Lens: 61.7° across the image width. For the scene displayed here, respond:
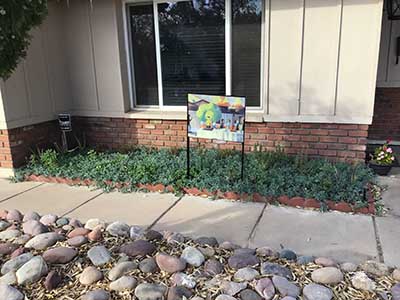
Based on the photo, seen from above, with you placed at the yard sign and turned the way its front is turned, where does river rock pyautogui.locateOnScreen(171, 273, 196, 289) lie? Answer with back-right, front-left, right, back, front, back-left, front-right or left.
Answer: front

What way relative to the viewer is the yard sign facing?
toward the camera

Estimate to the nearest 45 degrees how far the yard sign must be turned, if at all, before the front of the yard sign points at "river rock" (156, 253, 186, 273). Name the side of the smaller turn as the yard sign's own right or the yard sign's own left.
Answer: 0° — it already faces it

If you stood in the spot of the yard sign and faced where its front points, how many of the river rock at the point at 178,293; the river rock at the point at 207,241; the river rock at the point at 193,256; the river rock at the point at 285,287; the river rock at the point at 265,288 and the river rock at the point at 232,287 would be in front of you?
6

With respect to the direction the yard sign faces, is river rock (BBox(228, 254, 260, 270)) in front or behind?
in front

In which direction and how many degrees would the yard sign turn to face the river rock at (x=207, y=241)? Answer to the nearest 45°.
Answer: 0° — it already faces it

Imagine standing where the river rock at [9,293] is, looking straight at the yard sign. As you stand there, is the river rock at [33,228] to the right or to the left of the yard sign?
left

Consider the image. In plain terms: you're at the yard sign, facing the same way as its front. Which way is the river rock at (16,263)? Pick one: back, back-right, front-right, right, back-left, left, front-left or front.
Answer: front-right

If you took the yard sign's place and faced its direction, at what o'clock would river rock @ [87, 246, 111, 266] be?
The river rock is roughly at 1 o'clock from the yard sign.

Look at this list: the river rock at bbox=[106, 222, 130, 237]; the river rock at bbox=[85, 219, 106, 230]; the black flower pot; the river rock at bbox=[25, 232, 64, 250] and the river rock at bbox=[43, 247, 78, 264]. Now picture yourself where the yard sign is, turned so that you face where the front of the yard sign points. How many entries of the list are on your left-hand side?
1

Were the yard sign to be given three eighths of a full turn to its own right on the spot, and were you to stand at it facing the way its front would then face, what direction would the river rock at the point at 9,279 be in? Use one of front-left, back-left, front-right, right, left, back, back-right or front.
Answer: left

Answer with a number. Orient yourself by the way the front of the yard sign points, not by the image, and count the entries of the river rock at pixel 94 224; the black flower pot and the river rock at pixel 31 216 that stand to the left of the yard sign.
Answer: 1

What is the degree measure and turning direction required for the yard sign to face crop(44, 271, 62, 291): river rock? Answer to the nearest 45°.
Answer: approximately 45° to its right

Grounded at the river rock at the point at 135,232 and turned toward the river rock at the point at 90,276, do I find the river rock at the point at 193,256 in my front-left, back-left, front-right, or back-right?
front-left

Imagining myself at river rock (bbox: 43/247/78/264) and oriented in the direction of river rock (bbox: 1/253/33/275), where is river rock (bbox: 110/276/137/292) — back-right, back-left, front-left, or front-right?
back-left

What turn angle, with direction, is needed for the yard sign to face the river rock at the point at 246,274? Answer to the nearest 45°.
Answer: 0° — it already faces it

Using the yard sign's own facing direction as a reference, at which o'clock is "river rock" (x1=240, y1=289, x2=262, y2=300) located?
The river rock is roughly at 12 o'clock from the yard sign.

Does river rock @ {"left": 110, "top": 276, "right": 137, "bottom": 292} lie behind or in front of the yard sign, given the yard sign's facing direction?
in front

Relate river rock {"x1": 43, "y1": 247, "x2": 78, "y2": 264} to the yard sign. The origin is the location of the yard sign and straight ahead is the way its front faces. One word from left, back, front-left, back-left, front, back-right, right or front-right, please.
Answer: front-right

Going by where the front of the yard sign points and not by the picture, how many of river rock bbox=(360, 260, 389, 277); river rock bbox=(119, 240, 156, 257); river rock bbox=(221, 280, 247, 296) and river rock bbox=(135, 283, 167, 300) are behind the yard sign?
0

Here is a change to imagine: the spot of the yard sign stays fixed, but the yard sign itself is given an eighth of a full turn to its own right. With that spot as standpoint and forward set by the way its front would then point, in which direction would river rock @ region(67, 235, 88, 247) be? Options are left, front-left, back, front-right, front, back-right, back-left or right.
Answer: front

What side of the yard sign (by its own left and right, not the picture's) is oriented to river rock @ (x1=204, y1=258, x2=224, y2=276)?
front

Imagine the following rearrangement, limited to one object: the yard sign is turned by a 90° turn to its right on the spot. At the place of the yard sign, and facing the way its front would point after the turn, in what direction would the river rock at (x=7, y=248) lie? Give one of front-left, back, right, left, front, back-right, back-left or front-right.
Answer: front-left
